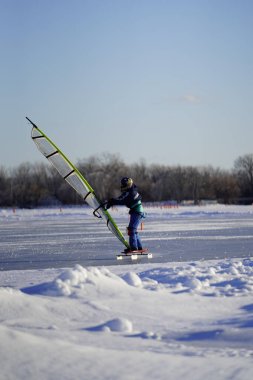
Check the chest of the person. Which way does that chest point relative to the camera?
to the viewer's left
